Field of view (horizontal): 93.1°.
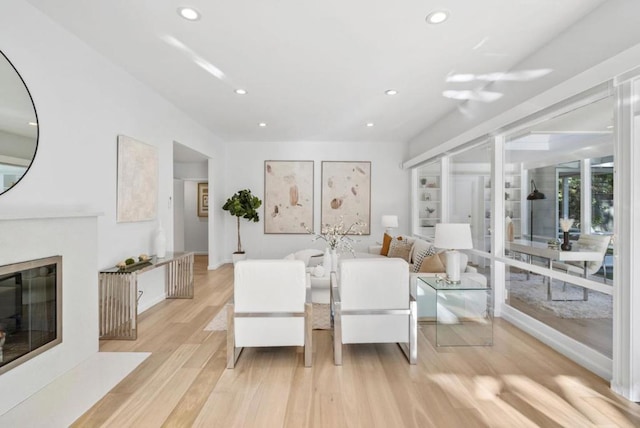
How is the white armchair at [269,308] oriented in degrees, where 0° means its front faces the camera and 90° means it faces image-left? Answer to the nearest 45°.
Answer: approximately 180°

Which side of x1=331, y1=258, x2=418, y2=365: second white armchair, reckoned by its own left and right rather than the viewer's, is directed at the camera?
back

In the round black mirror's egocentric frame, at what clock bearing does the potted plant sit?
The potted plant is roughly at 9 o'clock from the round black mirror.

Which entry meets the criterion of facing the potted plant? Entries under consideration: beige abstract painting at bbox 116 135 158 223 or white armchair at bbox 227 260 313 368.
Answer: the white armchair

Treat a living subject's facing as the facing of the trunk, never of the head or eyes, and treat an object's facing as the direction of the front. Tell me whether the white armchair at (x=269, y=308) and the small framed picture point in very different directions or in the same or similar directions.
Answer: very different directions

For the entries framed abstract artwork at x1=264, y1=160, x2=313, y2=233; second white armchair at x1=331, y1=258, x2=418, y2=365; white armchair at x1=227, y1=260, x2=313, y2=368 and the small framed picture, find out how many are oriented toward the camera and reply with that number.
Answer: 2

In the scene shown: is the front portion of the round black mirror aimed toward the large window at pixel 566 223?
yes

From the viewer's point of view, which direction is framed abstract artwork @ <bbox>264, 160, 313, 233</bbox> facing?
toward the camera

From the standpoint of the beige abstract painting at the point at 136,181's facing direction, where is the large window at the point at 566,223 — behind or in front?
in front

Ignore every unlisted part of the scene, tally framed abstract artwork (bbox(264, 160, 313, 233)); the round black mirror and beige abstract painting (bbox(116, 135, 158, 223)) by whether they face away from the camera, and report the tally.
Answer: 0

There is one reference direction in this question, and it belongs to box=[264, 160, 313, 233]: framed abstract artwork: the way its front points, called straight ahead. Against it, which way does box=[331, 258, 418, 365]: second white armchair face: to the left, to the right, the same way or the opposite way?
the opposite way

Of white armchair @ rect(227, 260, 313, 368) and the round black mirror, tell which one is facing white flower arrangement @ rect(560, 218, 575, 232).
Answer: the round black mirror

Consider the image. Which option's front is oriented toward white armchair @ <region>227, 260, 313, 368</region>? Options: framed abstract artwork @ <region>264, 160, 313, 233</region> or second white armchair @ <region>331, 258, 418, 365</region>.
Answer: the framed abstract artwork

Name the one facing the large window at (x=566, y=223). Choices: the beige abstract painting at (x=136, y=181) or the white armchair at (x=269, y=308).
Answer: the beige abstract painting

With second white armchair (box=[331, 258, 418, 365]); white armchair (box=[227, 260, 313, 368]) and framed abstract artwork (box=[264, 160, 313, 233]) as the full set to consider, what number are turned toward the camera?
1

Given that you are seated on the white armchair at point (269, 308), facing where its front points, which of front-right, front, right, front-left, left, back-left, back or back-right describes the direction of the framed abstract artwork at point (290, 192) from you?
front

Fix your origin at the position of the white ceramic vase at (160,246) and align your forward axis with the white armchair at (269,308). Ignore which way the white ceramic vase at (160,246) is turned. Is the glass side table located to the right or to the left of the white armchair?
left

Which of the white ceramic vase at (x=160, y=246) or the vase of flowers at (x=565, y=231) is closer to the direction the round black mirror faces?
the vase of flowers

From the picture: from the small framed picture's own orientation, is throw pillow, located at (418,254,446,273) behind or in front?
in front

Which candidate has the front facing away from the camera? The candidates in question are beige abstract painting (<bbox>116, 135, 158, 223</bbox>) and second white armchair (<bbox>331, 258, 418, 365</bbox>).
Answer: the second white armchair
